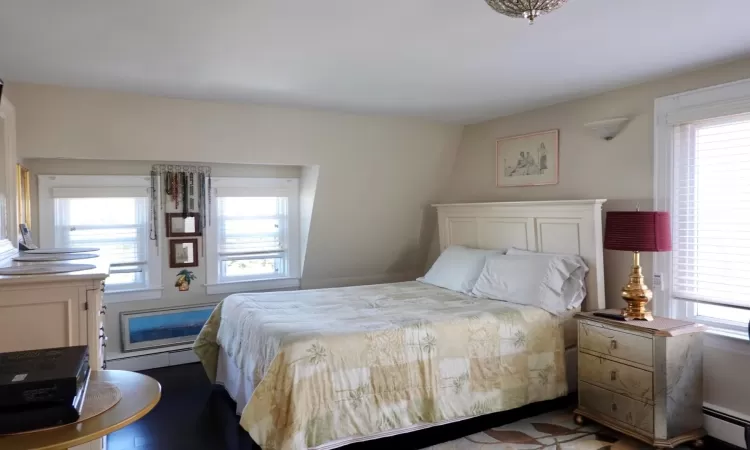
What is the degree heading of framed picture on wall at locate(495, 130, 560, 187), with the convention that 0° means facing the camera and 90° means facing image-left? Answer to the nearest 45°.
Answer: approximately 45°

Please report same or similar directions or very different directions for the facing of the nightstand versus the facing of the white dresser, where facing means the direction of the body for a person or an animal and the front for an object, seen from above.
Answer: very different directions

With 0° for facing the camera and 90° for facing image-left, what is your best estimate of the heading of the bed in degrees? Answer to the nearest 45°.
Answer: approximately 45°

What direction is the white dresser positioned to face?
to the viewer's right

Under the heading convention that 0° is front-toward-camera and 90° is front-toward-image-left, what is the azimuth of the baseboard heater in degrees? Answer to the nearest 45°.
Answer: approximately 45°

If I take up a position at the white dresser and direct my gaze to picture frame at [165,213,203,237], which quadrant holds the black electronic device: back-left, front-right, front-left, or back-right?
back-right

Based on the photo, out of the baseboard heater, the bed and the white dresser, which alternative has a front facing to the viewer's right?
the white dresser

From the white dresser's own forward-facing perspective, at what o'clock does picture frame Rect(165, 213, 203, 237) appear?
The picture frame is roughly at 10 o'clock from the white dresser.

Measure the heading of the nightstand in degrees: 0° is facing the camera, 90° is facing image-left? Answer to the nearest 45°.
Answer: approximately 45°
